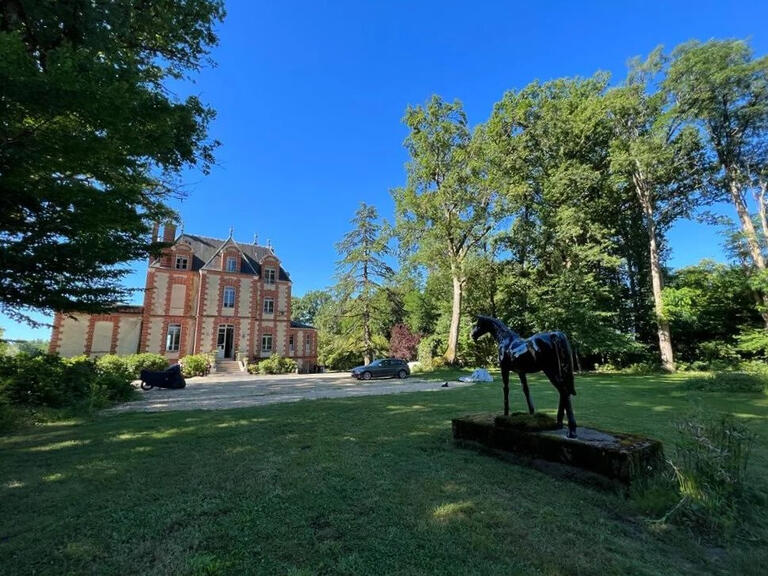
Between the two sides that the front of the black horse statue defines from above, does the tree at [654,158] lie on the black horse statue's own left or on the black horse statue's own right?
on the black horse statue's own right

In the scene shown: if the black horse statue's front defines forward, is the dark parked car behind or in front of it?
in front

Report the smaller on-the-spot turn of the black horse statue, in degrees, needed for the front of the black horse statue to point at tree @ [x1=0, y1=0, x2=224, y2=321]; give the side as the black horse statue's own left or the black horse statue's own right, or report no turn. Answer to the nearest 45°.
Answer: approximately 45° to the black horse statue's own left

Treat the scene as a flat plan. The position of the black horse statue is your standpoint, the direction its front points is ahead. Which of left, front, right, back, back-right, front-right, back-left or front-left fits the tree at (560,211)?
front-right

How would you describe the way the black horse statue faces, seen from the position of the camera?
facing away from the viewer and to the left of the viewer

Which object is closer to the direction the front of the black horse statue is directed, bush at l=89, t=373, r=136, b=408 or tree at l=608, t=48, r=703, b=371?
the bush

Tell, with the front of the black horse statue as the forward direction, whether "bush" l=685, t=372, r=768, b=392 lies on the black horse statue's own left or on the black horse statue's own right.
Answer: on the black horse statue's own right

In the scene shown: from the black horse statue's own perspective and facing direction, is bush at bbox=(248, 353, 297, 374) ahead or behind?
ahead

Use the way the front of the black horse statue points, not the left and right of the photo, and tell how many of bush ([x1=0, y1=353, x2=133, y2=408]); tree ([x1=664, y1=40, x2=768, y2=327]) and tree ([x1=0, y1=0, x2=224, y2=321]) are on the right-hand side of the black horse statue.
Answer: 1

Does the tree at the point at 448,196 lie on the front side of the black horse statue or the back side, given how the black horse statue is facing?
on the front side
